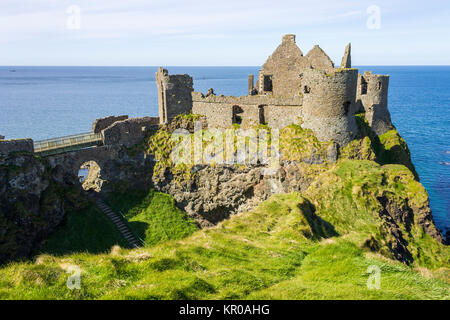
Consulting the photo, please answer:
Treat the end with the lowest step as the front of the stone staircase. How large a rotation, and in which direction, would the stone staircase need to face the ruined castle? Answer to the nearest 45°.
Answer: approximately 45° to its left

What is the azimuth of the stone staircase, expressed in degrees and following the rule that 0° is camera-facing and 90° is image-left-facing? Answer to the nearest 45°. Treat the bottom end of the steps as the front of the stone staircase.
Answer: approximately 315°

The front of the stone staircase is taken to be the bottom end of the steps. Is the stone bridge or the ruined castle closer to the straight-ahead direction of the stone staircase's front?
the ruined castle

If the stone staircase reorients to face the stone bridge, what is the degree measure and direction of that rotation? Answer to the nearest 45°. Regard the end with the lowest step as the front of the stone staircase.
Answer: approximately 135° to its left
